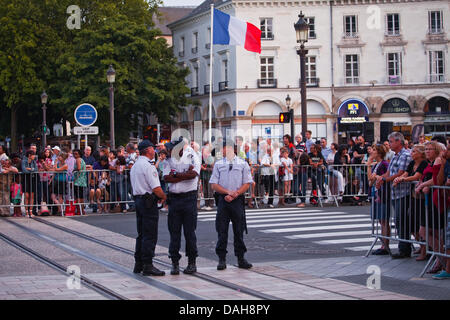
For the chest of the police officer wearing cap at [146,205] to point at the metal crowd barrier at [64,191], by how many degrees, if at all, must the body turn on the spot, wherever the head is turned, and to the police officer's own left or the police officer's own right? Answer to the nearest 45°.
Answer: approximately 90° to the police officer's own left

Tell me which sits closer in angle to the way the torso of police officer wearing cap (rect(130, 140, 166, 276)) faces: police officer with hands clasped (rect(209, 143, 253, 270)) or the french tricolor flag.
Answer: the police officer with hands clasped

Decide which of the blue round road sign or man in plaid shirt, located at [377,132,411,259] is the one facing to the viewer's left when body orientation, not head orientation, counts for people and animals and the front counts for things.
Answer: the man in plaid shirt

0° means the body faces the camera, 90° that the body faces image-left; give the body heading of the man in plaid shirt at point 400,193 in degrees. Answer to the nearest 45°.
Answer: approximately 90°

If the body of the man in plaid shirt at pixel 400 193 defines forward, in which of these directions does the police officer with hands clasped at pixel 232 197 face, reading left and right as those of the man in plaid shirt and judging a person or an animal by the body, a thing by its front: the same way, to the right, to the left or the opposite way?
to the left

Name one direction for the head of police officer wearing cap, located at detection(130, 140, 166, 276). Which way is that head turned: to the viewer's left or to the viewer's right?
to the viewer's right

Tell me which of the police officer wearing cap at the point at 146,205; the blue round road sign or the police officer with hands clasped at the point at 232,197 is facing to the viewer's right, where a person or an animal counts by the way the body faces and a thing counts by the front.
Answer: the police officer wearing cap

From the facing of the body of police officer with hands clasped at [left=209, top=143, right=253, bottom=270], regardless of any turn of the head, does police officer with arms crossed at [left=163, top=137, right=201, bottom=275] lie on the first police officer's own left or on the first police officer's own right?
on the first police officer's own right

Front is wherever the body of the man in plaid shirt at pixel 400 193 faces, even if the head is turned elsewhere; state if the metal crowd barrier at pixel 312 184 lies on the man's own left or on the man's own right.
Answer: on the man's own right
